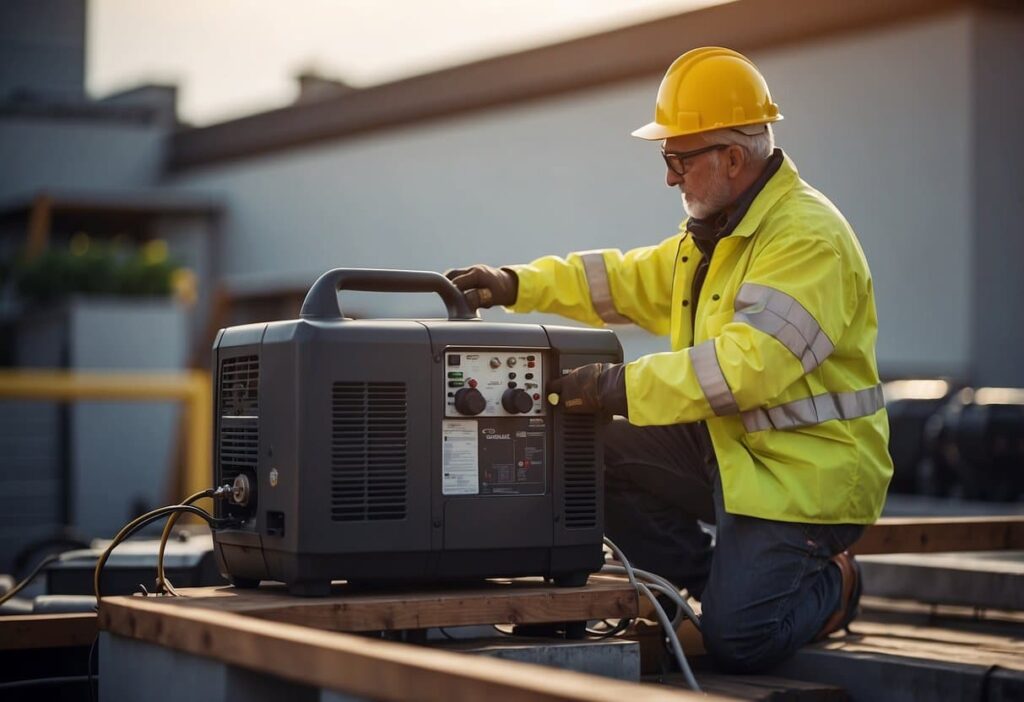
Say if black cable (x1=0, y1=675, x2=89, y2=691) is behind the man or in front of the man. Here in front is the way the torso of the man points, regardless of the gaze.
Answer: in front

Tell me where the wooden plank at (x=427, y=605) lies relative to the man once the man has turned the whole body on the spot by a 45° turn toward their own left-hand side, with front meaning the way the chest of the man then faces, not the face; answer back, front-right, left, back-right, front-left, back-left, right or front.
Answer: front

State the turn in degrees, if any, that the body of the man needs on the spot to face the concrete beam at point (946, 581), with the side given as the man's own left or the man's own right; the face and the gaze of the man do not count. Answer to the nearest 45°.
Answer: approximately 135° to the man's own right

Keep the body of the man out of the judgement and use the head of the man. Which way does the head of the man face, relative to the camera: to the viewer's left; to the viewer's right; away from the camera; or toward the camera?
to the viewer's left

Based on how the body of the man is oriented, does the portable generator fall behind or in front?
in front

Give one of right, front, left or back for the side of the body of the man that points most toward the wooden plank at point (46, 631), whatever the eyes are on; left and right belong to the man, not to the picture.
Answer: front

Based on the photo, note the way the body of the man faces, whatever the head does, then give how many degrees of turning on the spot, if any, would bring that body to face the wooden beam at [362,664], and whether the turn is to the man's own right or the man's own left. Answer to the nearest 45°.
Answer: approximately 45° to the man's own left

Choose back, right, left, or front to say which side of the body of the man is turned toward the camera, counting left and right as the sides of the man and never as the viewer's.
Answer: left

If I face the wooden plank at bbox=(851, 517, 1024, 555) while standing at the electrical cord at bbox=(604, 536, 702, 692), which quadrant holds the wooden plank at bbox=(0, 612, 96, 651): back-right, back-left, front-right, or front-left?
back-left

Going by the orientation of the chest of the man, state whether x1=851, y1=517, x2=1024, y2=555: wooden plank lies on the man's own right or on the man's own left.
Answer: on the man's own right
